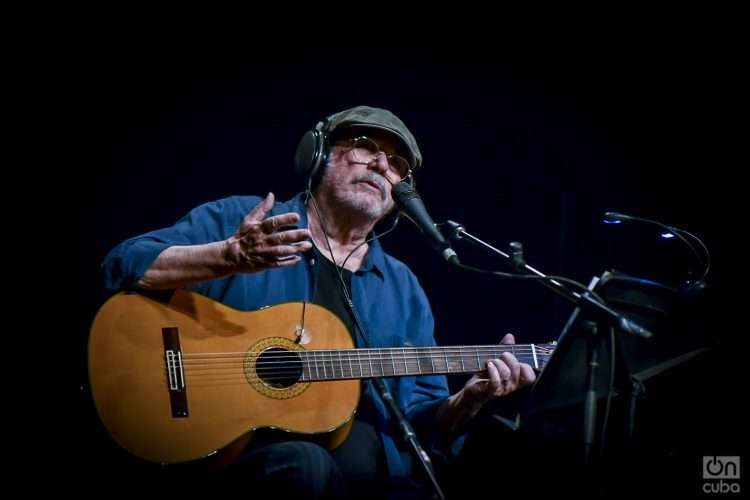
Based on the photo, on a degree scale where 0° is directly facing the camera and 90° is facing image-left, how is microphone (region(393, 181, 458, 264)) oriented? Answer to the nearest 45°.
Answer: approximately 90°

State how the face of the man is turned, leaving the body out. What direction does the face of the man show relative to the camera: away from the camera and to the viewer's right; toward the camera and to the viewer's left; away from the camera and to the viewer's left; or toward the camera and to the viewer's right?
toward the camera and to the viewer's right

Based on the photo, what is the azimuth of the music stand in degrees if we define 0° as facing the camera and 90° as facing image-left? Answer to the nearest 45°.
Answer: approximately 135°

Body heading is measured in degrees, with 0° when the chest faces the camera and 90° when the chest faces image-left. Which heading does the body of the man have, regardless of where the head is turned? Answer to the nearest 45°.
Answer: approximately 315°
